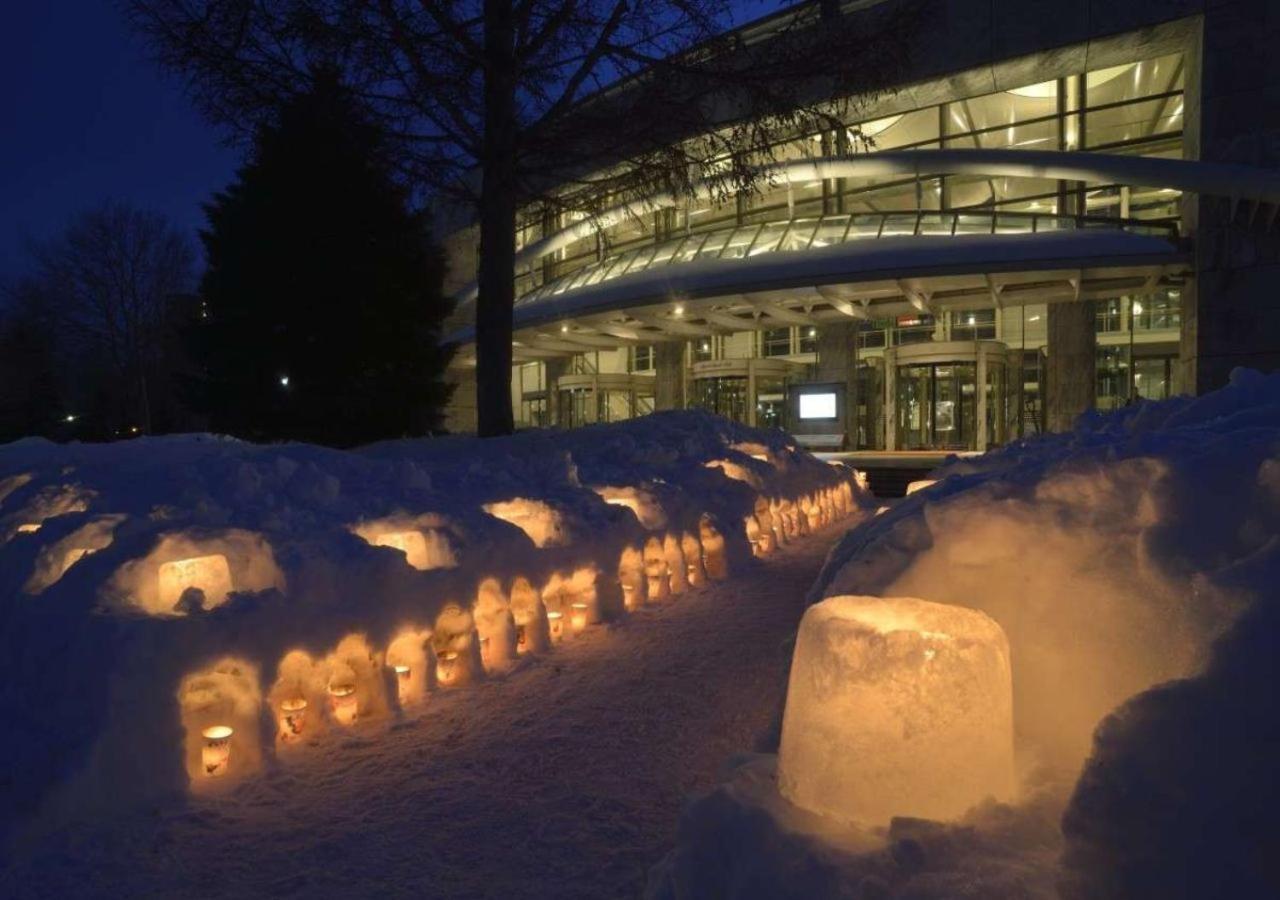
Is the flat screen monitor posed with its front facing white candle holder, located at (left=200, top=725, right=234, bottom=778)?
yes

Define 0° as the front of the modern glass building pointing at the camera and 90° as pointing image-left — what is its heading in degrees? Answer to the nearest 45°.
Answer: approximately 45°

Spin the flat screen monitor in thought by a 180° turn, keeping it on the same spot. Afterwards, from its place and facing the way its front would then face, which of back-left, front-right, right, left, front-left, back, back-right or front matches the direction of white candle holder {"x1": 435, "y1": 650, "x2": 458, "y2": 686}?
back

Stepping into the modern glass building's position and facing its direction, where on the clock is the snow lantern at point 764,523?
The snow lantern is roughly at 11 o'clock from the modern glass building.

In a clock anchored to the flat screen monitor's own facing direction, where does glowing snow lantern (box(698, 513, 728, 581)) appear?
The glowing snow lantern is roughly at 12 o'clock from the flat screen monitor.

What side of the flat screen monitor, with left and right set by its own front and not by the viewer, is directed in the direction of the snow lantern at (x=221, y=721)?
front

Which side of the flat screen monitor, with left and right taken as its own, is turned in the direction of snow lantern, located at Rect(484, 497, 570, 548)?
front

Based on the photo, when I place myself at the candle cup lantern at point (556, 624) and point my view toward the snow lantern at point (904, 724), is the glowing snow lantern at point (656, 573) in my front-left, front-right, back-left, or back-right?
back-left

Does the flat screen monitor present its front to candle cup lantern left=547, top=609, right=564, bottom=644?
yes

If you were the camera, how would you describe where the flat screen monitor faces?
facing the viewer

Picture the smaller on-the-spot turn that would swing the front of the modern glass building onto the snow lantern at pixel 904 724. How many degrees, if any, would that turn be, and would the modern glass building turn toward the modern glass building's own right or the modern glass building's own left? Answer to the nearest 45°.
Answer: approximately 45° to the modern glass building's own left
